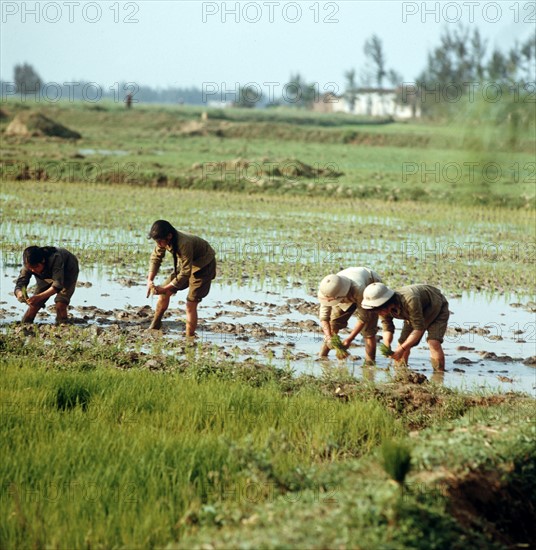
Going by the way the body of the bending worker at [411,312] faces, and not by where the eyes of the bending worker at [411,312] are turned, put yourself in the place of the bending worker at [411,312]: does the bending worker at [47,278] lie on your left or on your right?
on your right

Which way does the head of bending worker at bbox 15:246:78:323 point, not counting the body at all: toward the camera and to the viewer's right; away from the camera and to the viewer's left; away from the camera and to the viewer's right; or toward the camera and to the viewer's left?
toward the camera and to the viewer's left

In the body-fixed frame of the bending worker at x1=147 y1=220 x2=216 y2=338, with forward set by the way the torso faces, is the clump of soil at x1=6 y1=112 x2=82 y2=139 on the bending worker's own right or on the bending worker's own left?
on the bending worker's own right

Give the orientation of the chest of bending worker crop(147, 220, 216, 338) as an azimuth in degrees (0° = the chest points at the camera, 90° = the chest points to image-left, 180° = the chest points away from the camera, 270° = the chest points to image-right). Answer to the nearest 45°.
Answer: approximately 45°

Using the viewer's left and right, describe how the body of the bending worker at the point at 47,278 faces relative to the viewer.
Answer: facing the viewer and to the left of the viewer

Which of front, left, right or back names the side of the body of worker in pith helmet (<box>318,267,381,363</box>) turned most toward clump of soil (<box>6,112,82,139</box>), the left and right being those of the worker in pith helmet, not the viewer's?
right

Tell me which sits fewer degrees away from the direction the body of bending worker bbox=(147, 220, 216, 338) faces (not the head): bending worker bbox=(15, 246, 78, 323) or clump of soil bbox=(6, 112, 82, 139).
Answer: the bending worker

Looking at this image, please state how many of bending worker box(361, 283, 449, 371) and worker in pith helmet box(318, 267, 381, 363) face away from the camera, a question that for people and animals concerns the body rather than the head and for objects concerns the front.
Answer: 0

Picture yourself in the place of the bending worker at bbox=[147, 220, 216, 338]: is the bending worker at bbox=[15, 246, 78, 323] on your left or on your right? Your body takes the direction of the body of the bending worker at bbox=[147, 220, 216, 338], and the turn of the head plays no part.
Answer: on your right
